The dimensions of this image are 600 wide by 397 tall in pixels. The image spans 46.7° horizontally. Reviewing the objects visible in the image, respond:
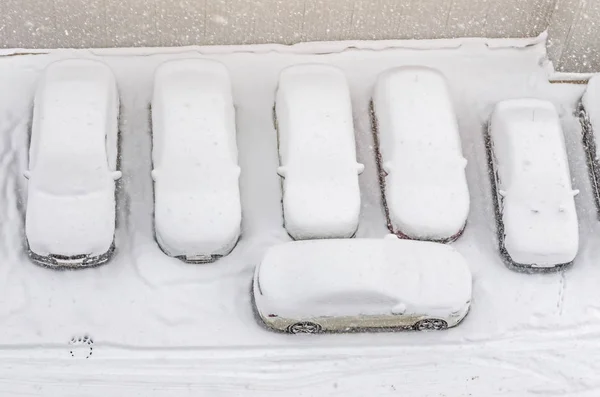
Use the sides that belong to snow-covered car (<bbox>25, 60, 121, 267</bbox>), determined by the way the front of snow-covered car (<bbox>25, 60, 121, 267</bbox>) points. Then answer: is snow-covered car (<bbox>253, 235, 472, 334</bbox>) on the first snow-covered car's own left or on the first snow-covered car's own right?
on the first snow-covered car's own left

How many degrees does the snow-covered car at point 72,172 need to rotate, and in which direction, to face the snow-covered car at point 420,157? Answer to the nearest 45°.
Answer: approximately 90° to its left

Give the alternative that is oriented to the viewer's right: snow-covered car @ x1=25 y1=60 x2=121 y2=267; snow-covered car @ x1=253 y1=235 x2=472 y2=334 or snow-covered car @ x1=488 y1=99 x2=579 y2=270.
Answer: snow-covered car @ x1=253 y1=235 x2=472 y2=334

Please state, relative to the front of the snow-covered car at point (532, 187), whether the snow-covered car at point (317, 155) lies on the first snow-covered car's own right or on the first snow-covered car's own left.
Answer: on the first snow-covered car's own right

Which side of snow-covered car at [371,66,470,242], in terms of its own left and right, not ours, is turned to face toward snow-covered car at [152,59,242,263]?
right

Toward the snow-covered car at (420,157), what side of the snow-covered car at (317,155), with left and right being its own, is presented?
left

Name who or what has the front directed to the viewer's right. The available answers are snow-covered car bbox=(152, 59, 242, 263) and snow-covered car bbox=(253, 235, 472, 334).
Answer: snow-covered car bbox=(253, 235, 472, 334)

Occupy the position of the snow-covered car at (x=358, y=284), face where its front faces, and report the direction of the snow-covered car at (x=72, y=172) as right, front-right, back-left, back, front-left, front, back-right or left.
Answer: back

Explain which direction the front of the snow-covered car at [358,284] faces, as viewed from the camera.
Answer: facing to the right of the viewer

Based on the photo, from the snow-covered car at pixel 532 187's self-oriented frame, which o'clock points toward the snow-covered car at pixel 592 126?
the snow-covered car at pixel 592 126 is roughly at 7 o'clock from the snow-covered car at pixel 532 187.
